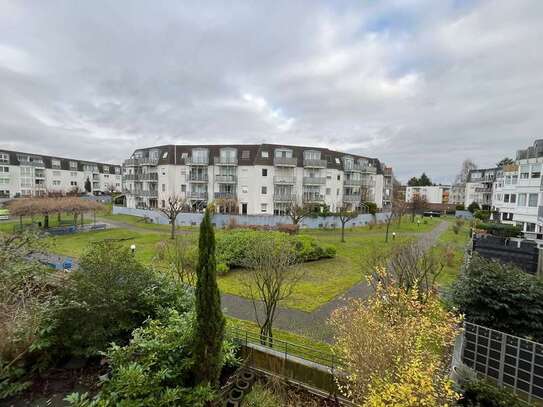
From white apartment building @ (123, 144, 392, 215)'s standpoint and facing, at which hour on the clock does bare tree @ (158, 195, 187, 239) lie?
The bare tree is roughly at 1 o'clock from the white apartment building.

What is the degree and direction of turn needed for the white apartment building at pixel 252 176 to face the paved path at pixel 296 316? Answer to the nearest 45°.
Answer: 0° — it already faces it

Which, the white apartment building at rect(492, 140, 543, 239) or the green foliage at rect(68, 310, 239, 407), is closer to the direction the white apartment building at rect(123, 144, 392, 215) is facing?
the green foliage

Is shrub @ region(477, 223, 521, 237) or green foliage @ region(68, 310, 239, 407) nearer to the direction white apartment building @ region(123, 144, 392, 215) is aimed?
the green foliage

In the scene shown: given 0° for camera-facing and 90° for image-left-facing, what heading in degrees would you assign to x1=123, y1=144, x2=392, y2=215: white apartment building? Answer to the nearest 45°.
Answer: approximately 0°

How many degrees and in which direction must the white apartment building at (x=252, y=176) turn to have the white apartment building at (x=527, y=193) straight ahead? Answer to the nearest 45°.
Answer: approximately 90° to its left

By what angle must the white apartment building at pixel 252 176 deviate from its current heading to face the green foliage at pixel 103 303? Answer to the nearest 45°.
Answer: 0° — it already faces it

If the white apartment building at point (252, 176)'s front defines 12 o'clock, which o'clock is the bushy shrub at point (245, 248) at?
The bushy shrub is roughly at 12 o'clock from the white apartment building.
